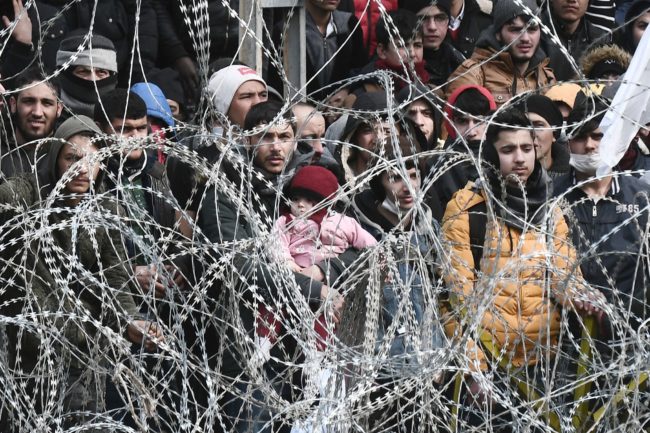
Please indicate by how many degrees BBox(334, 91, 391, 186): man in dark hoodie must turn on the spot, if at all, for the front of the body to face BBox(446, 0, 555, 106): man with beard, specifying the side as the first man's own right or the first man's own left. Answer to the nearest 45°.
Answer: approximately 90° to the first man's own left

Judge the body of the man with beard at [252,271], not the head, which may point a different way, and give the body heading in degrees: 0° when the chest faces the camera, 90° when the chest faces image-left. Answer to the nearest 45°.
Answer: approximately 315°

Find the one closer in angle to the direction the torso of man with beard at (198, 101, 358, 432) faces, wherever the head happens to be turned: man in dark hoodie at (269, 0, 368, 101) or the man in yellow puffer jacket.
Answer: the man in yellow puffer jacket

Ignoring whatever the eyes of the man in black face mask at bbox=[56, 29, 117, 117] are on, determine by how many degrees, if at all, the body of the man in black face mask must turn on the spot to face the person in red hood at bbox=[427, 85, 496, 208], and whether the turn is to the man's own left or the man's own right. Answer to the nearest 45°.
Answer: approximately 45° to the man's own left

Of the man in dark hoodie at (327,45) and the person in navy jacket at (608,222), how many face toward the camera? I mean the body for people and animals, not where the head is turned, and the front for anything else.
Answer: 2

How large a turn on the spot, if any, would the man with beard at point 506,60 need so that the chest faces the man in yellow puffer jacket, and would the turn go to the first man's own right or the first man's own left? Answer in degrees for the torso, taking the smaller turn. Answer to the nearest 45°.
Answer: approximately 45° to the first man's own right

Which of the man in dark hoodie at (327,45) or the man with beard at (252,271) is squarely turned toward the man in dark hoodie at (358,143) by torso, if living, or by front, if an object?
the man in dark hoodie at (327,45)

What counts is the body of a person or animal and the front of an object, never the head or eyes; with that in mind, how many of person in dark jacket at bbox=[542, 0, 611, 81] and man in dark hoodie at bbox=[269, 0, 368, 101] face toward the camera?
2
